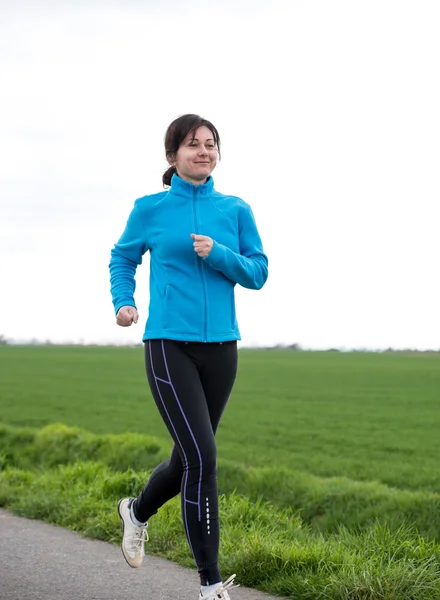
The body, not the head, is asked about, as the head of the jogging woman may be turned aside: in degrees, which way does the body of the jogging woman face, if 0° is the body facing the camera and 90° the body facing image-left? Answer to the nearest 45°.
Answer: approximately 315°
